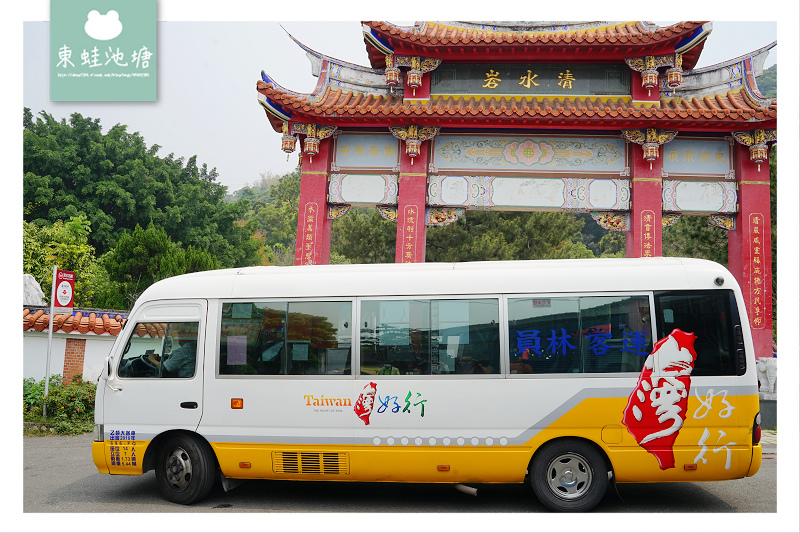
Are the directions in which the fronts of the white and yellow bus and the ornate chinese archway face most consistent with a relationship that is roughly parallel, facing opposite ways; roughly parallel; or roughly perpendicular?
roughly perpendicular

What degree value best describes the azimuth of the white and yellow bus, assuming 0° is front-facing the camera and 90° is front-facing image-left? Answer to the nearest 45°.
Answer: approximately 90°

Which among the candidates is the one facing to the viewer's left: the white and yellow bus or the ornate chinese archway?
the white and yellow bus

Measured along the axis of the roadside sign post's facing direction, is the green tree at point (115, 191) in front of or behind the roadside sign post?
behind

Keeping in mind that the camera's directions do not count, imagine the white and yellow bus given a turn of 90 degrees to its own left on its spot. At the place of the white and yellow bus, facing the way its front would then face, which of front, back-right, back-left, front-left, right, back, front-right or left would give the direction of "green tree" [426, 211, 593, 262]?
back

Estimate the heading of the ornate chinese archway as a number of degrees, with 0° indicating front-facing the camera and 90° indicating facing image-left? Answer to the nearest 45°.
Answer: approximately 0°

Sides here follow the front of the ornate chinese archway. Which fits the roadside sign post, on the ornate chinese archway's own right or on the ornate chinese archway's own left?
on the ornate chinese archway's own right

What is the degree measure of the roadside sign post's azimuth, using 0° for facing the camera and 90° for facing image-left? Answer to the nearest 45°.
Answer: approximately 0°
